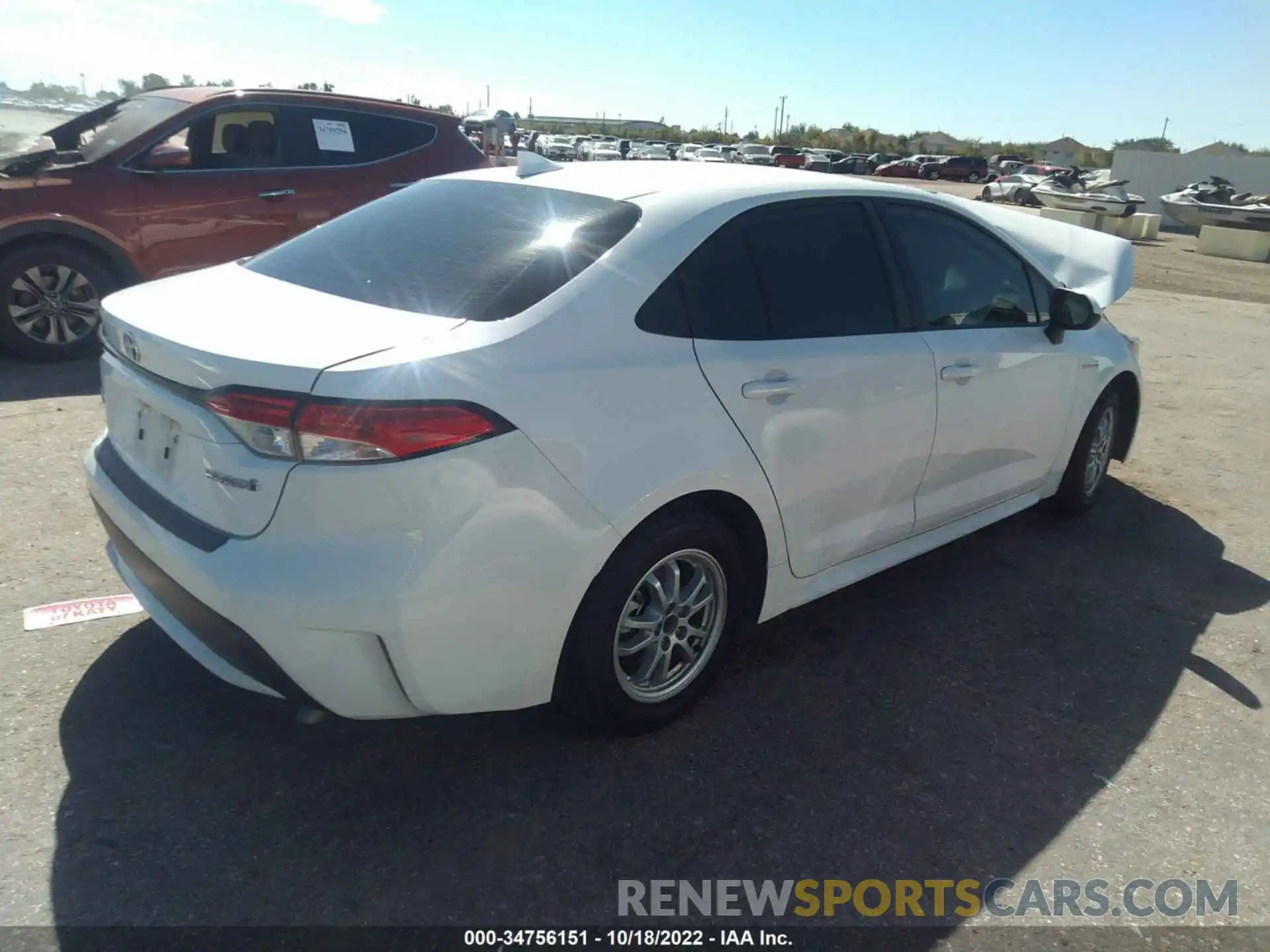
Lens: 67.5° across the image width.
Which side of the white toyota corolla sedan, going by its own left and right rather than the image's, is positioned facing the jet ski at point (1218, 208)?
front

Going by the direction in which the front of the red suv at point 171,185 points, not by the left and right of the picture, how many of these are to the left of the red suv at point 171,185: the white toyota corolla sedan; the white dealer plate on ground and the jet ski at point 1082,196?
2

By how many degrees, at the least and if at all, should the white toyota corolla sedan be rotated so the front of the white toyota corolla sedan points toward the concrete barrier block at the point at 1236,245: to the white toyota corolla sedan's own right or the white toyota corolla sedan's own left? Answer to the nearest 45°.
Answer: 0° — it already faces it

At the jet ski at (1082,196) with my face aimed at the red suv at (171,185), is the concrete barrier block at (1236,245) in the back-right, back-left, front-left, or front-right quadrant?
front-left

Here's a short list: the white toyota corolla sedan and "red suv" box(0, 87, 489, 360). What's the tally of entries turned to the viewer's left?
1

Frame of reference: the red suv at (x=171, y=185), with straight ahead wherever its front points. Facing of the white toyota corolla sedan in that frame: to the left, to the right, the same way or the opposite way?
the opposite way

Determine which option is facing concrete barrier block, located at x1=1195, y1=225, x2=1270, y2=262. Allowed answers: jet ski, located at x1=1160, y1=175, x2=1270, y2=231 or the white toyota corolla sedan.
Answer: the white toyota corolla sedan

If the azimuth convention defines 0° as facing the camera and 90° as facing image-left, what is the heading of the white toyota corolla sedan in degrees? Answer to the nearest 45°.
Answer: approximately 225°

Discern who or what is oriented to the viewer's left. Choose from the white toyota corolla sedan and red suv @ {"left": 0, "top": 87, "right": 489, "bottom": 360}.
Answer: the red suv

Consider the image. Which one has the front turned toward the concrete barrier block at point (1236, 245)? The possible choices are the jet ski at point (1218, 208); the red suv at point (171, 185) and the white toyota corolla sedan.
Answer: the white toyota corolla sedan

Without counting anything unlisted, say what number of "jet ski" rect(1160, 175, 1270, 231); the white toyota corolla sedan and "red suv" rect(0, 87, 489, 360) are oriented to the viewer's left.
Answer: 2

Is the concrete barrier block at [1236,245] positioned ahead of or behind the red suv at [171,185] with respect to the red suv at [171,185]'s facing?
behind

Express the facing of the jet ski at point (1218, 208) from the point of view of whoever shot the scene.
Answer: facing to the left of the viewer

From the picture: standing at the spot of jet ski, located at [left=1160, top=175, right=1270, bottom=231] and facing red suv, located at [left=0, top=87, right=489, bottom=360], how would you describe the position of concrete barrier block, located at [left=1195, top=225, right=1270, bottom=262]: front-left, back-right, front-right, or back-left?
front-left

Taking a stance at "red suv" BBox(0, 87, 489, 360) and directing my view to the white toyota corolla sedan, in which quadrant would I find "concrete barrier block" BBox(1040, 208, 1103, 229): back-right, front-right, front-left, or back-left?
back-left

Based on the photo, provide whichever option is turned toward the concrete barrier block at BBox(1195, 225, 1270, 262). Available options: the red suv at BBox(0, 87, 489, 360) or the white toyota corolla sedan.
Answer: the white toyota corolla sedan

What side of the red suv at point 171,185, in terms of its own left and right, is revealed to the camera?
left

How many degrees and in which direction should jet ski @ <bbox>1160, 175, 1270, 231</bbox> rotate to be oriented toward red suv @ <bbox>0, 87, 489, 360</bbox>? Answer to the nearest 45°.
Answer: approximately 90° to its left

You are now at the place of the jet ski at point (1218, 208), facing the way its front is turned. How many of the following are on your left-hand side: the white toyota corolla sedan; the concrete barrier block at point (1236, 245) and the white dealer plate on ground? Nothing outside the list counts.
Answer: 3

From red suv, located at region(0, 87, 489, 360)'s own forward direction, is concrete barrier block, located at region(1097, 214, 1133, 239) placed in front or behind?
behind
